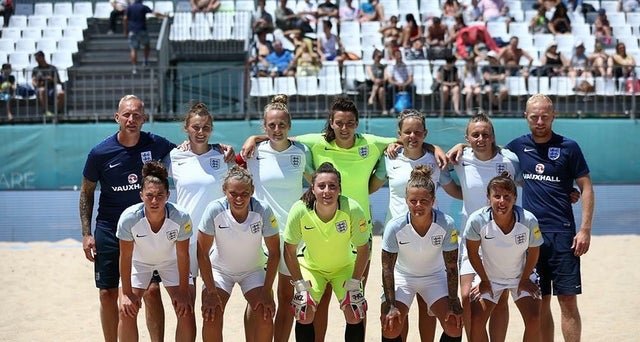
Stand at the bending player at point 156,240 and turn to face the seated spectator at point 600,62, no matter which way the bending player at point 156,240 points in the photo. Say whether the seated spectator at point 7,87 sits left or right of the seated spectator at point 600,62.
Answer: left

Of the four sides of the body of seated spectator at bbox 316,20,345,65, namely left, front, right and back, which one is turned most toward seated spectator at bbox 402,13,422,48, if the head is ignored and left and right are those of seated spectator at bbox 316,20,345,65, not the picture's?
left

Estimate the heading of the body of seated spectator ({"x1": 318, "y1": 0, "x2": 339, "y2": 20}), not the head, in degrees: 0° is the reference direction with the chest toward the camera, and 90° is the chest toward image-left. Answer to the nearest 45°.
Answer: approximately 0°

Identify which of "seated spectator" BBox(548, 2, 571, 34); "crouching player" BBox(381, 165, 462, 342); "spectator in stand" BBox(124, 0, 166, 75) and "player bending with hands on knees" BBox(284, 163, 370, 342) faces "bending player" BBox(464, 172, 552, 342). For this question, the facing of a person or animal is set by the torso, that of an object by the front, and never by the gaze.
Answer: the seated spectator

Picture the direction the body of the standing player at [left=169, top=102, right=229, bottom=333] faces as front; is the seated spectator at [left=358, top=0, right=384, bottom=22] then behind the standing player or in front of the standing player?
behind

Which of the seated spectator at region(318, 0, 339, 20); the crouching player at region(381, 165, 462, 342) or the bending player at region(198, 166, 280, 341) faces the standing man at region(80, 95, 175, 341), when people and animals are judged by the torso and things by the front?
the seated spectator

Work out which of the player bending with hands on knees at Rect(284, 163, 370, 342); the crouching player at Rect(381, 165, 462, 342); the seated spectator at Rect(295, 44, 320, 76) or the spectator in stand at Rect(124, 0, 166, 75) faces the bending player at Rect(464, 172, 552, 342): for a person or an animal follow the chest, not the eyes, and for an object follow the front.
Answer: the seated spectator

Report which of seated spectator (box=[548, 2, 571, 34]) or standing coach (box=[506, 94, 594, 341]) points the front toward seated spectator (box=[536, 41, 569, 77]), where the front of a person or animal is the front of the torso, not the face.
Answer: seated spectator (box=[548, 2, 571, 34])

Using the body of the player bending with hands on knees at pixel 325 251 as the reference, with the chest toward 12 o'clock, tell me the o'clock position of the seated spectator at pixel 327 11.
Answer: The seated spectator is roughly at 6 o'clock from the player bending with hands on knees.

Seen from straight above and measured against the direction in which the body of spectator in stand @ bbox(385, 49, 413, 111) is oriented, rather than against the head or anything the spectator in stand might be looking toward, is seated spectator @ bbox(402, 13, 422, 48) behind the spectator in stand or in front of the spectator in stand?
behind

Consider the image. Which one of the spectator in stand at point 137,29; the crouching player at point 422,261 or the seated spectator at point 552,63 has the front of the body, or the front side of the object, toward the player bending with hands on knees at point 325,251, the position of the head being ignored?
the seated spectator
